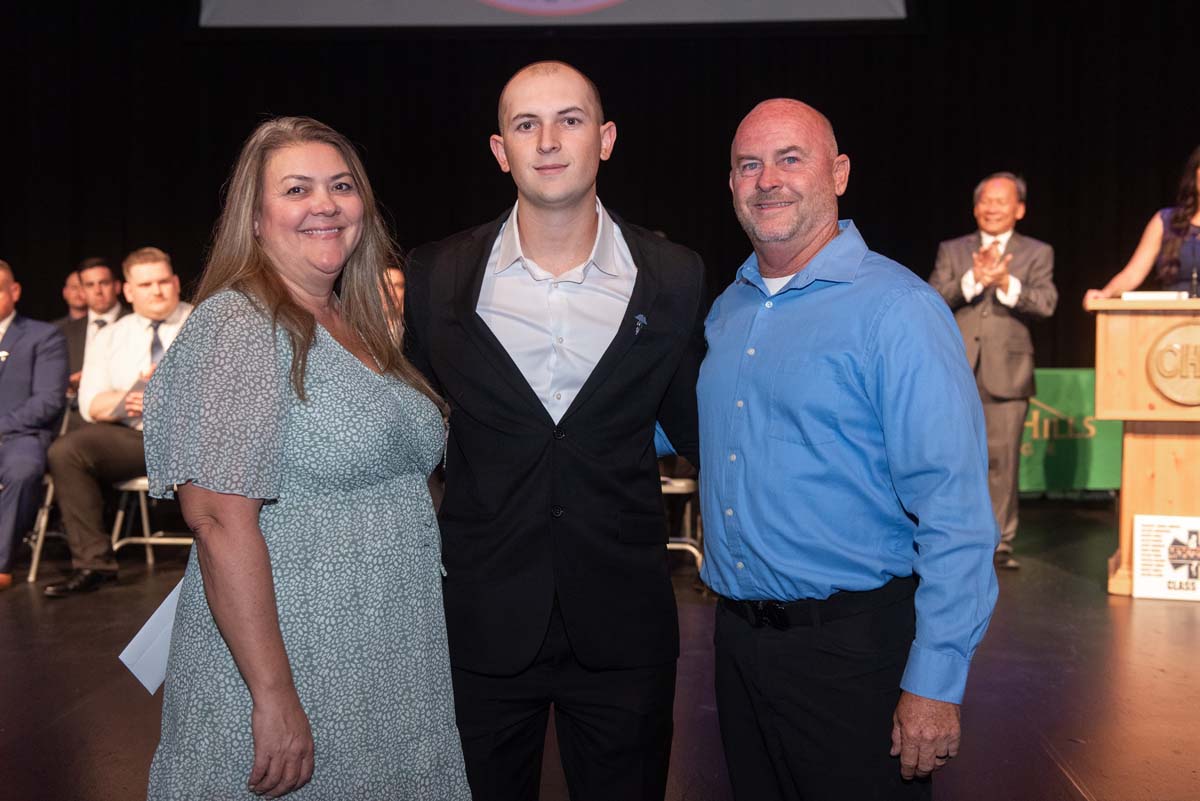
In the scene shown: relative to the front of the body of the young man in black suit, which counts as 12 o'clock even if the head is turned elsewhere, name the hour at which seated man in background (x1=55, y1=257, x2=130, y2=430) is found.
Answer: The seated man in background is roughly at 5 o'clock from the young man in black suit.

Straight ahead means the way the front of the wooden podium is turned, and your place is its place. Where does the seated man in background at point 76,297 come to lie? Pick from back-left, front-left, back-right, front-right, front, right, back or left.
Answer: right

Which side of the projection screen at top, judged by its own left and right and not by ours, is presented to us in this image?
front

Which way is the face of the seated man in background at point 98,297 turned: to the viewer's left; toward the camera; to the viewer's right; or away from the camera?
toward the camera

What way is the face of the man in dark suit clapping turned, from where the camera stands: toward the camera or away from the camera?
toward the camera

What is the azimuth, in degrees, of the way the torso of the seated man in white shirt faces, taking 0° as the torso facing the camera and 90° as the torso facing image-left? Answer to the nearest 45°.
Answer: approximately 45°

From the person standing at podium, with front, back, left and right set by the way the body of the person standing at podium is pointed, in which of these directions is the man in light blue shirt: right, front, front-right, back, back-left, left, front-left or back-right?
front

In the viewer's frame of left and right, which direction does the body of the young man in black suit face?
facing the viewer

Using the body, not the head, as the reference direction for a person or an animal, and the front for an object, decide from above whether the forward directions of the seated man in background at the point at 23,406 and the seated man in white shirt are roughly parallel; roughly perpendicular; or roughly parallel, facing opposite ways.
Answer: roughly parallel
